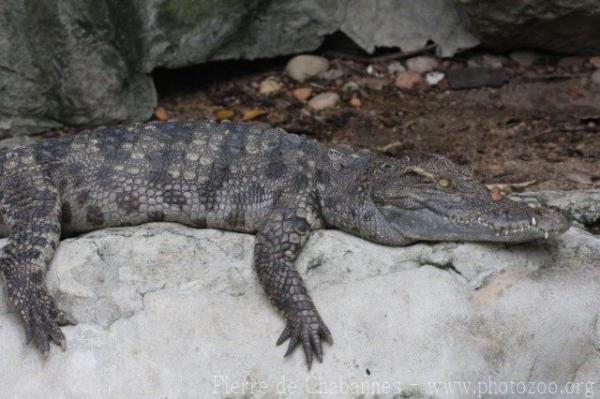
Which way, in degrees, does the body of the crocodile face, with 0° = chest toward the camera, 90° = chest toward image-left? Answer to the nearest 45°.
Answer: approximately 270°

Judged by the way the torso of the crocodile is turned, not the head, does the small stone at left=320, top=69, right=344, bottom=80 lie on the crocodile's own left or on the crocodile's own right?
on the crocodile's own left

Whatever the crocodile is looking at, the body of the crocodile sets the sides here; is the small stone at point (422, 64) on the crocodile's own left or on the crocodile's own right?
on the crocodile's own left

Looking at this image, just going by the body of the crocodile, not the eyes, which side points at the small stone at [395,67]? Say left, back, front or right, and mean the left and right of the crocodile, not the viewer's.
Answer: left

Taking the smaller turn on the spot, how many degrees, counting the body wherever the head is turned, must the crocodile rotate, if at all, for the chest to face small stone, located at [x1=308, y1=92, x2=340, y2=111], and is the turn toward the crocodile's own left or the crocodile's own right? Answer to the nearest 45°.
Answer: approximately 90° to the crocodile's own left

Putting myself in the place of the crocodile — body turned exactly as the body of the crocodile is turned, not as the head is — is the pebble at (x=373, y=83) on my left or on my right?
on my left

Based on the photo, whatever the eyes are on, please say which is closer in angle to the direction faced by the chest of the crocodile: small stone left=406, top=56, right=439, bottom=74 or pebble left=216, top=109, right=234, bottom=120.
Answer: the small stone

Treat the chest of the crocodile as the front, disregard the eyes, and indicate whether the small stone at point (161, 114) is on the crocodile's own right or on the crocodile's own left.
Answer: on the crocodile's own left

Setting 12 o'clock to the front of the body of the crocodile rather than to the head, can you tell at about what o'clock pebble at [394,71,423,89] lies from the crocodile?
The pebble is roughly at 10 o'clock from the crocodile.

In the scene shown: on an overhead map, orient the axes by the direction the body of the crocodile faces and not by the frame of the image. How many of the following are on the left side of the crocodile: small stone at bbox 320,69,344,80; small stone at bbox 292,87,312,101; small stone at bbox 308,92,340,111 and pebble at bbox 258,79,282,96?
4
